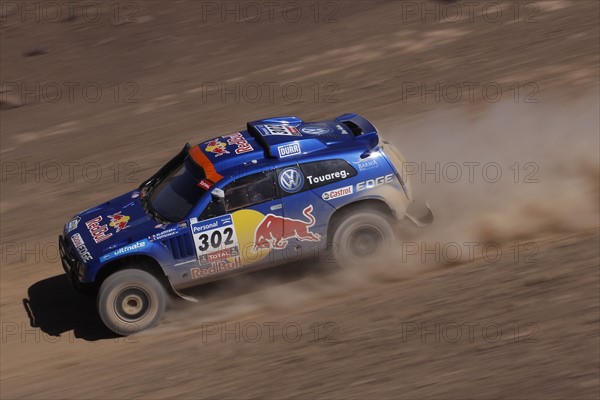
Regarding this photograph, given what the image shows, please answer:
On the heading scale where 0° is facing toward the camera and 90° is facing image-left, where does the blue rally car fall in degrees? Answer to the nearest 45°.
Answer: approximately 90°
